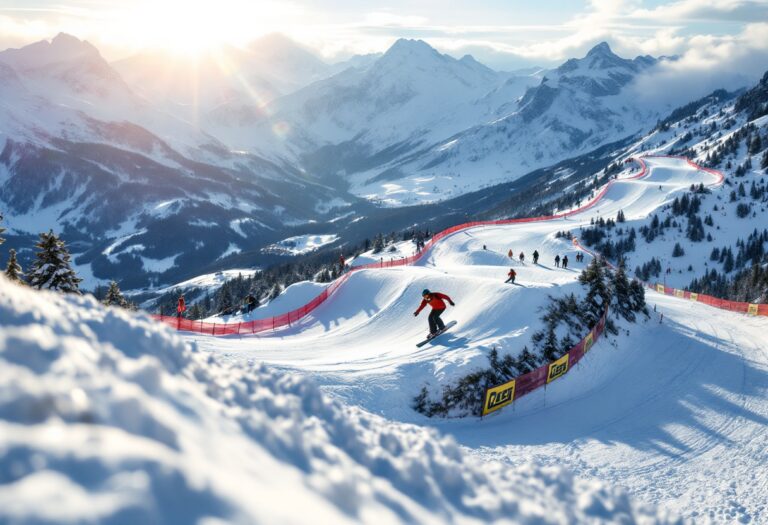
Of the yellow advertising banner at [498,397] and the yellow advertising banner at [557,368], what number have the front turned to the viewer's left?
0

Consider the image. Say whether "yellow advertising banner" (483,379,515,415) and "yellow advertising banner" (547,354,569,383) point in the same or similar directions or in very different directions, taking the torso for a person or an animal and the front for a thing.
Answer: same or similar directions

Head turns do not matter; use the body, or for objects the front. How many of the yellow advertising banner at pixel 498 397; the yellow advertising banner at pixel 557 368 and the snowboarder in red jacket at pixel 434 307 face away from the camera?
0

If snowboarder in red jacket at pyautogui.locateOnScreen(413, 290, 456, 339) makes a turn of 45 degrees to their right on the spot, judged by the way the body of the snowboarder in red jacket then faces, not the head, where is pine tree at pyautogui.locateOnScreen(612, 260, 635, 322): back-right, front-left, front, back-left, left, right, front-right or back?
back-right

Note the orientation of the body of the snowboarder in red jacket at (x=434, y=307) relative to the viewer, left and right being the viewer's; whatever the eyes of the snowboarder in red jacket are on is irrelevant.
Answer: facing the viewer and to the left of the viewer
